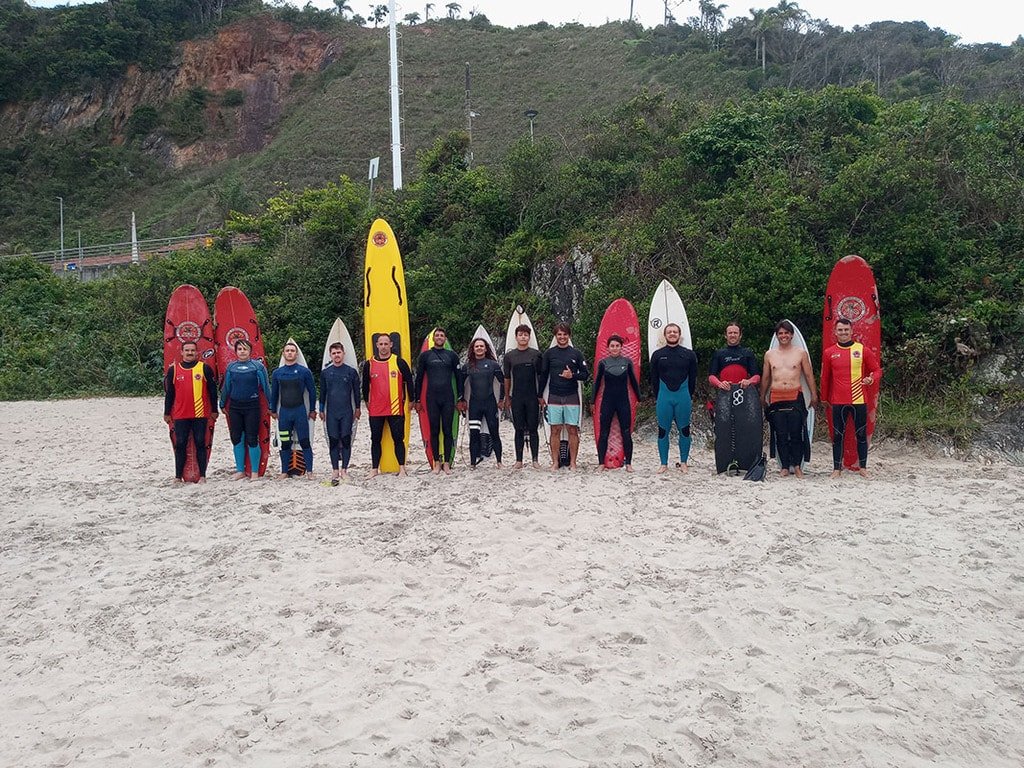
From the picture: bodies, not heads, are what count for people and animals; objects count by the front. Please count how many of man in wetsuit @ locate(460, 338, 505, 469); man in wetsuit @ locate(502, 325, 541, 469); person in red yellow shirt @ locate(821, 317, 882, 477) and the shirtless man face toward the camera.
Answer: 4

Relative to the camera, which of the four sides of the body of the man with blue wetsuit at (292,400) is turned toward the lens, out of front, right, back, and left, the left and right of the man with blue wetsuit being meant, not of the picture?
front

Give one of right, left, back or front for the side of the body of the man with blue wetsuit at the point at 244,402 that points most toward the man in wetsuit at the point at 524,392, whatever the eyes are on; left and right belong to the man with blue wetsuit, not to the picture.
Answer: left

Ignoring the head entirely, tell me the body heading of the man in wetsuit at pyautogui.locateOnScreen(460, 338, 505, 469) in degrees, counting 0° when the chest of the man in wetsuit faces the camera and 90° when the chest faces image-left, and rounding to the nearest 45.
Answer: approximately 0°

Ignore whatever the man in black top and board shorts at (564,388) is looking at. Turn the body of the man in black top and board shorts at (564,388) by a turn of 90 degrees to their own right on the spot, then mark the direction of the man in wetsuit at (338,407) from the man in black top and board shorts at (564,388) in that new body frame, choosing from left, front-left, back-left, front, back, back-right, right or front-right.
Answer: front

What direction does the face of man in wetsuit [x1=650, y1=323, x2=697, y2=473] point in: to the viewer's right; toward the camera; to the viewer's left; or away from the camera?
toward the camera

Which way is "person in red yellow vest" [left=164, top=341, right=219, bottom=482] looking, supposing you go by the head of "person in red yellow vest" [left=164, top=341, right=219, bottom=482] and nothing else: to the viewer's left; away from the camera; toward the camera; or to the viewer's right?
toward the camera

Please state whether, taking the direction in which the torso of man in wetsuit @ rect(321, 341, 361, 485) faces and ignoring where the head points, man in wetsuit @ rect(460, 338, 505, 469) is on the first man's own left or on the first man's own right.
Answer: on the first man's own left

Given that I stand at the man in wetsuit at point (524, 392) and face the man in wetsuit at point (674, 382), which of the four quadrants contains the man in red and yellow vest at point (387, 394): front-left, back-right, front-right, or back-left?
back-right

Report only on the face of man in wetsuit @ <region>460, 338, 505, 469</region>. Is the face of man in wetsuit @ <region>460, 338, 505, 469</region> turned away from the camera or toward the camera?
toward the camera

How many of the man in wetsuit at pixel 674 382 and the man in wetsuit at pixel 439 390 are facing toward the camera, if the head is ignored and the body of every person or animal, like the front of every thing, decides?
2

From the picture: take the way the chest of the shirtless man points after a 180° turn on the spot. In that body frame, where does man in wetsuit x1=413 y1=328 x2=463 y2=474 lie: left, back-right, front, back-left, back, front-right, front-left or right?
left

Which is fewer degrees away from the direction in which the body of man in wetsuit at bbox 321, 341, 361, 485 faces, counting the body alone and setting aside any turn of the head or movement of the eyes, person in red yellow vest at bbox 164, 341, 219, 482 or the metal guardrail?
the person in red yellow vest

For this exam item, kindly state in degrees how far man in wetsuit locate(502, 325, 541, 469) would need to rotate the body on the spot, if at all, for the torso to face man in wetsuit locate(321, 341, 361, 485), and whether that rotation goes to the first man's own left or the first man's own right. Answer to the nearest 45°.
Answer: approximately 90° to the first man's own right

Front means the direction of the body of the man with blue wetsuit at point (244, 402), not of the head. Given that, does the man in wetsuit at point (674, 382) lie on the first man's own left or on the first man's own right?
on the first man's own left

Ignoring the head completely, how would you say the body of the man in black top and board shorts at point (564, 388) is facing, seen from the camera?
toward the camera

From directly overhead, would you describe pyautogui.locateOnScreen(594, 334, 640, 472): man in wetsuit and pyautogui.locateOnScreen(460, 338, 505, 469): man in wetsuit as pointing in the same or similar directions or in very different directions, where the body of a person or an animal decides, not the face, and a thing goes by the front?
same or similar directions
